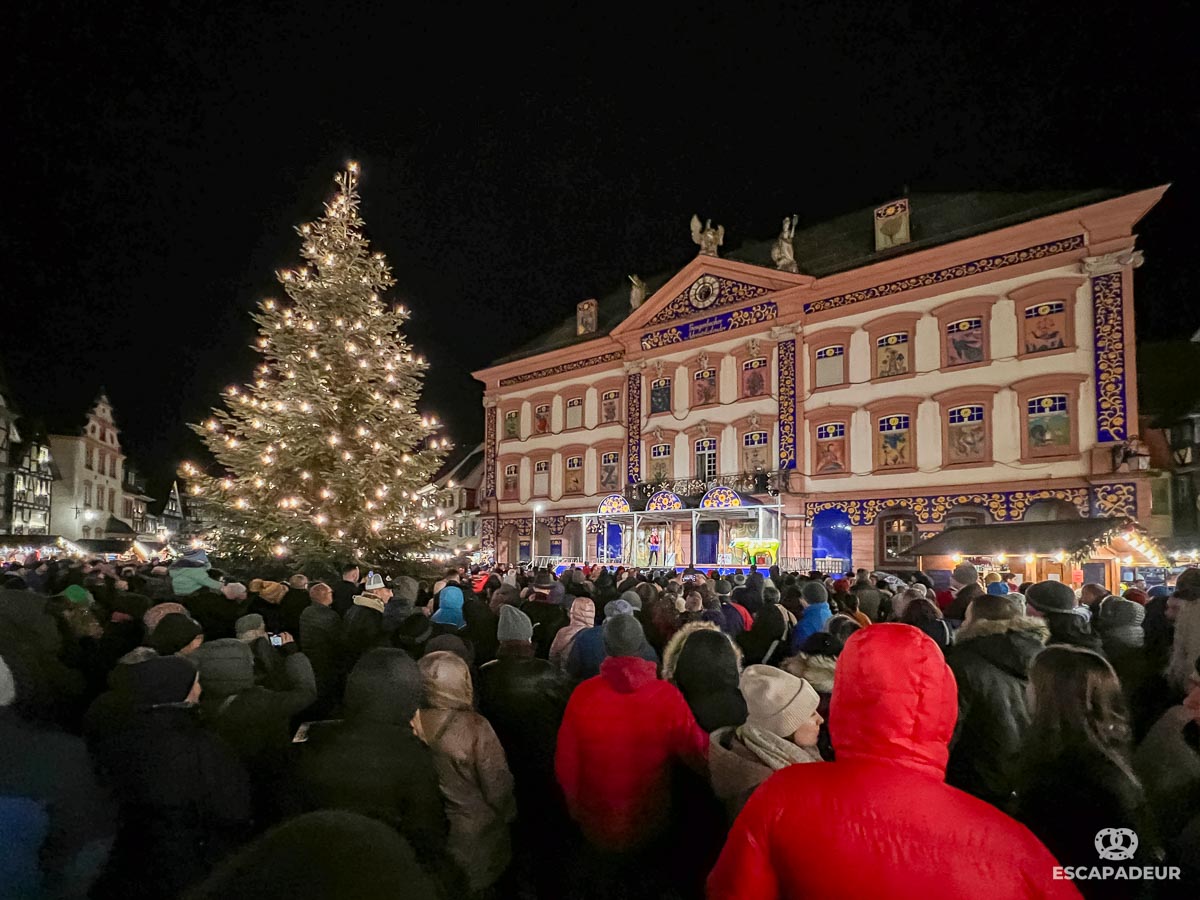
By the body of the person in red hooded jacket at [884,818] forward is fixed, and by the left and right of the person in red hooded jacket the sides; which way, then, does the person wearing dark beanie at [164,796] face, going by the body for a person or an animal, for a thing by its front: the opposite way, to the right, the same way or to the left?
the same way

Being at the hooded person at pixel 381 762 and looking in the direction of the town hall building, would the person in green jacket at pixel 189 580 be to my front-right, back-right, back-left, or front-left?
front-left

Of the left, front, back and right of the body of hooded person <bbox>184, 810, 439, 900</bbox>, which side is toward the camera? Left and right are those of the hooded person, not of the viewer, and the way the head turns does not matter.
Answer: back

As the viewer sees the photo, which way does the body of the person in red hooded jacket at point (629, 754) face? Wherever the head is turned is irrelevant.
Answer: away from the camera

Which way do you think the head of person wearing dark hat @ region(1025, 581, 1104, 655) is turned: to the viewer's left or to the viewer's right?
to the viewer's left

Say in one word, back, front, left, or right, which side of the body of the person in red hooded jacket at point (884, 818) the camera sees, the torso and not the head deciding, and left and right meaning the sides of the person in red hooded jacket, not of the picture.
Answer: back

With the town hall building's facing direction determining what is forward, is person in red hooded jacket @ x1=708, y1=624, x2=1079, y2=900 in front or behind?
in front

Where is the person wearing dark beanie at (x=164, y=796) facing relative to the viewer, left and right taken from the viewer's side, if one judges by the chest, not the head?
facing away from the viewer and to the right of the viewer

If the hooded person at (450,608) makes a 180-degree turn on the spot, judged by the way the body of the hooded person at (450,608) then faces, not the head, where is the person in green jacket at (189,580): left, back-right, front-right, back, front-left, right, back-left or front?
back-right

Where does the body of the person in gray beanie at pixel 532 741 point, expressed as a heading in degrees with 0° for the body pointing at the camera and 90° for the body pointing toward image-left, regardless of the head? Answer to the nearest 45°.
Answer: approximately 180°

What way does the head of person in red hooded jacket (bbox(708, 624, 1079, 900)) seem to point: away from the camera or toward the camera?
away from the camera

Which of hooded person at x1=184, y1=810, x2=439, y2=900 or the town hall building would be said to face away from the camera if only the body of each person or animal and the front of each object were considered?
the hooded person

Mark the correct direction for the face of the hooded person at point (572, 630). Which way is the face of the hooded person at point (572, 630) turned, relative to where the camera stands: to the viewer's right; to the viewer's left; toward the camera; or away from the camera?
away from the camera

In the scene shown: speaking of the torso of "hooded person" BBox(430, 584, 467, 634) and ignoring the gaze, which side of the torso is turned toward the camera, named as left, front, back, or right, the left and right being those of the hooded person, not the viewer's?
back

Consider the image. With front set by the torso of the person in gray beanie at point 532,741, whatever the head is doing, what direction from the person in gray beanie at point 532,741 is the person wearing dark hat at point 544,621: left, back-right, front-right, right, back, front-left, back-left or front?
front

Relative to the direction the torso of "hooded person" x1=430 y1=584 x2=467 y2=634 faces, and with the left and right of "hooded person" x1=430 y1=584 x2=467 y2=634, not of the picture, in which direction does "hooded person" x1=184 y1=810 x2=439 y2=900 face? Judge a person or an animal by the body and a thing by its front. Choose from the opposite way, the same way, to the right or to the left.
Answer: the same way

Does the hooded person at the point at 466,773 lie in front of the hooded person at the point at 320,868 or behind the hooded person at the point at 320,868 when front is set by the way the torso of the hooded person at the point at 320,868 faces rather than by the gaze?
in front

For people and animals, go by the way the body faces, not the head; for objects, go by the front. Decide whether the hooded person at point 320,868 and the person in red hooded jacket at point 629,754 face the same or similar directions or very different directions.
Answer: same or similar directions

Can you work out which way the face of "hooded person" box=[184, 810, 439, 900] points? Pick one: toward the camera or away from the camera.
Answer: away from the camera

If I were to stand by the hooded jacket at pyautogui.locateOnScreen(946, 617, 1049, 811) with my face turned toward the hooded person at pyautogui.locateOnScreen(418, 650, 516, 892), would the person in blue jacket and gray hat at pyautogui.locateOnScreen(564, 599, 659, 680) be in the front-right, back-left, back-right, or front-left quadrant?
front-right
